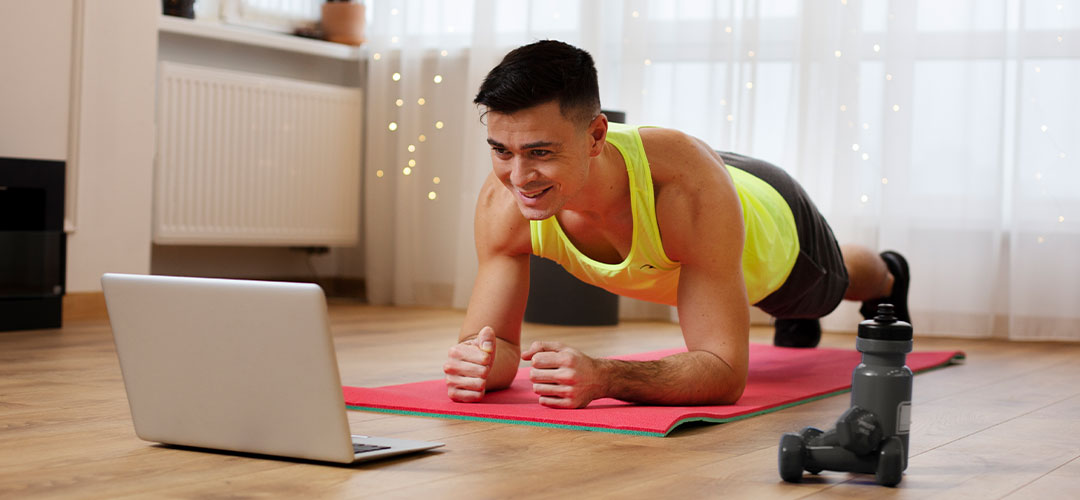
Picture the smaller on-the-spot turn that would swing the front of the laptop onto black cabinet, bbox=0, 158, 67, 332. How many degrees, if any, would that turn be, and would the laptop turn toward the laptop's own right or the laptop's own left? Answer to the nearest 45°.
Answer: approximately 45° to the laptop's own left

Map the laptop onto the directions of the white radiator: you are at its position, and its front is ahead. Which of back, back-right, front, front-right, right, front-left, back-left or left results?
front-right

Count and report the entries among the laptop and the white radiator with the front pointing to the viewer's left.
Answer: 0

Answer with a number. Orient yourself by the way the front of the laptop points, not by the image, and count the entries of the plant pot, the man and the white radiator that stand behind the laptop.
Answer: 0

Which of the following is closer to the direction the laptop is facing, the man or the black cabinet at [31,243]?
the man

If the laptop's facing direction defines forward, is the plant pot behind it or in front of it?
in front

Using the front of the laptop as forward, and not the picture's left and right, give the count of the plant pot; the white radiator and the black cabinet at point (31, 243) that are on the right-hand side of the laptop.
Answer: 0

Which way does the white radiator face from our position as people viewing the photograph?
facing the viewer and to the right of the viewer

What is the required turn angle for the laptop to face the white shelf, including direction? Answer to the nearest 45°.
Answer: approximately 45° to its left

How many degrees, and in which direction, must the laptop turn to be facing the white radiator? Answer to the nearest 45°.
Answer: approximately 45° to its left

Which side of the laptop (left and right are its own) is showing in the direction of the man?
front

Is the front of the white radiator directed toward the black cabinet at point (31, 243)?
no

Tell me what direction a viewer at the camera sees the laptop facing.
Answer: facing away from the viewer and to the right of the viewer

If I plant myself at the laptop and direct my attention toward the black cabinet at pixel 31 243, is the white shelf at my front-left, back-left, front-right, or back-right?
front-right
